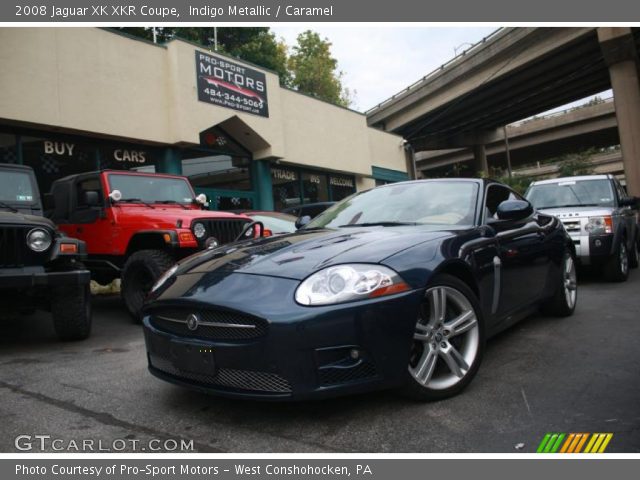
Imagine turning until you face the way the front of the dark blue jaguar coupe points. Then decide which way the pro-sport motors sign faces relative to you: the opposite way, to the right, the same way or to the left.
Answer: to the left

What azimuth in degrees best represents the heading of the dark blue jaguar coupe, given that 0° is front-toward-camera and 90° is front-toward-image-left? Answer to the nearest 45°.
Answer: approximately 45°

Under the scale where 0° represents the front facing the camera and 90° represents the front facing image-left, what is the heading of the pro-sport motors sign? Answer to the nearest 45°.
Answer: approximately 315°

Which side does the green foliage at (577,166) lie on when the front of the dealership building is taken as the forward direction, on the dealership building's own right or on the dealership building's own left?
on the dealership building's own left

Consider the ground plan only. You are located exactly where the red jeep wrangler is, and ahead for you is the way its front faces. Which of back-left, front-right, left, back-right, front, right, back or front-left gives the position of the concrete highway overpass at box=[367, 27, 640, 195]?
left

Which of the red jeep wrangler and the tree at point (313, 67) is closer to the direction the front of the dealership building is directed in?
the red jeep wrangler

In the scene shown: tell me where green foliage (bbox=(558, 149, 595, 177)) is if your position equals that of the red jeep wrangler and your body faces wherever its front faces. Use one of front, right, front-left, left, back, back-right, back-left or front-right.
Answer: left

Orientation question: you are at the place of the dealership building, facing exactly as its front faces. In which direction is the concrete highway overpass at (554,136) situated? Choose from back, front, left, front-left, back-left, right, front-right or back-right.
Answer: left

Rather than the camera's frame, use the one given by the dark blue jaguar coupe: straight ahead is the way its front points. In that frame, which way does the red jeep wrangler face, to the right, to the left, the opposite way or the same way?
to the left
